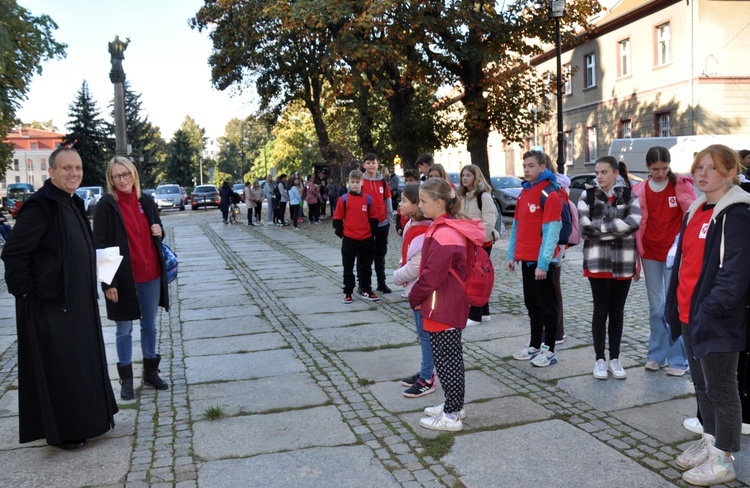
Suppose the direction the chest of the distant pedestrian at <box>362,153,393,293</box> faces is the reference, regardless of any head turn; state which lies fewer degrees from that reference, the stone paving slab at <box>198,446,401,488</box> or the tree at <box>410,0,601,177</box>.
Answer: the stone paving slab

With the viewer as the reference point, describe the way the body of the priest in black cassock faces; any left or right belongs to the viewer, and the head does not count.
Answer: facing the viewer and to the right of the viewer

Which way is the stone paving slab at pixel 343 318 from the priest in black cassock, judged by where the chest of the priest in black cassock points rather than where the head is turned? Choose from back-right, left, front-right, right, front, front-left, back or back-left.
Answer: left

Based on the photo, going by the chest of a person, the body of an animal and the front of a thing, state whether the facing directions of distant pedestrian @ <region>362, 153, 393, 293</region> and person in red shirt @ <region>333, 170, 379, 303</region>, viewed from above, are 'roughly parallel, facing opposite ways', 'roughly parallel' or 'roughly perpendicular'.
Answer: roughly parallel

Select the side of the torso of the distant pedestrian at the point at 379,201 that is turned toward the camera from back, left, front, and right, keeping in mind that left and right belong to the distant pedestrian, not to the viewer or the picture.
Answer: front

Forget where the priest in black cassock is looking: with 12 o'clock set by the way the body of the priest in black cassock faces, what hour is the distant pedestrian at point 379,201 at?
The distant pedestrian is roughly at 9 o'clock from the priest in black cassock.

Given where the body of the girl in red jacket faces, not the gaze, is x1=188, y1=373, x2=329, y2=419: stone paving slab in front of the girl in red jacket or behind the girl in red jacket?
in front

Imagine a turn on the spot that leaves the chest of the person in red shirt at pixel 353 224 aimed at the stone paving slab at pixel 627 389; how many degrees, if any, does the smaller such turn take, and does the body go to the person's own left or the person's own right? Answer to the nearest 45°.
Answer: approximately 45° to the person's own left

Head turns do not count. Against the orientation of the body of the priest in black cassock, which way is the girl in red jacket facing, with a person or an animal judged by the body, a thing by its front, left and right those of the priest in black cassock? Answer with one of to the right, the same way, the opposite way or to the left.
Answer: the opposite way

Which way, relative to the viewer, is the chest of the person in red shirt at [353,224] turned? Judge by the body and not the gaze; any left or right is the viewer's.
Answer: facing the viewer
